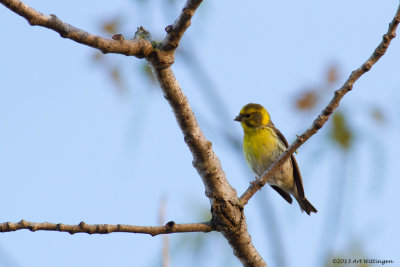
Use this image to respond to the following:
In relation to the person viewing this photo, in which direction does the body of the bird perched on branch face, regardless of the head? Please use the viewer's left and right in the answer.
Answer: facing the viewer and to the left of the viewer

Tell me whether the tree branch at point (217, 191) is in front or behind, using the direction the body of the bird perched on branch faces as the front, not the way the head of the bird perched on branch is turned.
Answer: in front

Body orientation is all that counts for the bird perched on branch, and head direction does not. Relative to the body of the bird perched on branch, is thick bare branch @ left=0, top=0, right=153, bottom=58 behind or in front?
in front
